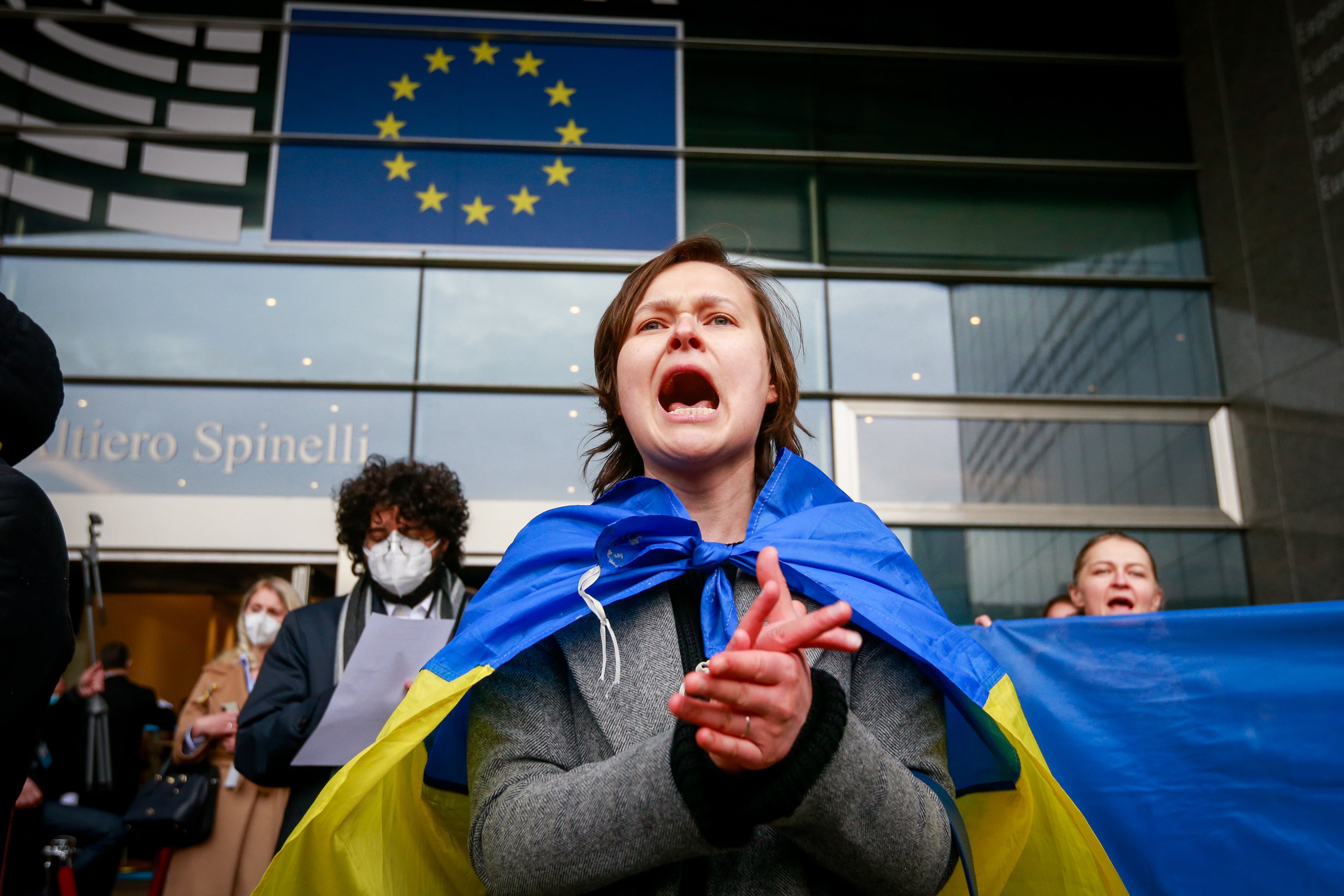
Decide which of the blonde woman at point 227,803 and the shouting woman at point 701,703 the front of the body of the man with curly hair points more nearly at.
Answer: the shouting woman

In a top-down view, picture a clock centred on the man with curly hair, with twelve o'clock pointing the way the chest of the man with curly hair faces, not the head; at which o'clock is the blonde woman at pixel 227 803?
The blonde woman is roughly at 5 o'clock from the man with curly hair.

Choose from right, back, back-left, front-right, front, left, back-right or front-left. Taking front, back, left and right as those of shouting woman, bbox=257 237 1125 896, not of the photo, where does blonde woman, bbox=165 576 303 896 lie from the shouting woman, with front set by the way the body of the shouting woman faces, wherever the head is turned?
back-right

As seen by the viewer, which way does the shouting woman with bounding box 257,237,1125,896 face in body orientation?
toward the camera

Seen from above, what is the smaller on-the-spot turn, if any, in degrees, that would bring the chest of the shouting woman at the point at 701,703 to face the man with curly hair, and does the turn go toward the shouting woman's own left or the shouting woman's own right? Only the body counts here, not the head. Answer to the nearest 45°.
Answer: approximately 135° to the shouting woman's own right

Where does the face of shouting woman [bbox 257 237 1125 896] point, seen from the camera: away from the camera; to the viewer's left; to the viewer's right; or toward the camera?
toward the camera

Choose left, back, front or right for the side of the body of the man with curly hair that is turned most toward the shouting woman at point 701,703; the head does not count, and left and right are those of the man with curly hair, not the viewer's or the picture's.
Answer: front

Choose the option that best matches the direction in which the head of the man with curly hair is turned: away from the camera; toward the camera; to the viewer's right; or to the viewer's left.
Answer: toward the camera

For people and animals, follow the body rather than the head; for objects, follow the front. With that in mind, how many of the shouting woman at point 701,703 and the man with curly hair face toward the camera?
2

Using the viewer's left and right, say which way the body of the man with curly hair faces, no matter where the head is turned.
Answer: facing the viewer
